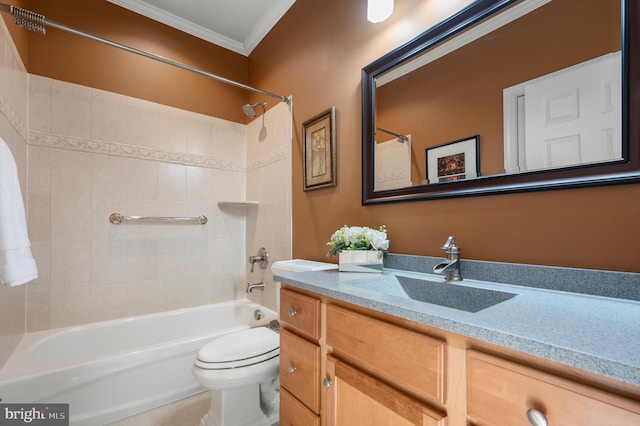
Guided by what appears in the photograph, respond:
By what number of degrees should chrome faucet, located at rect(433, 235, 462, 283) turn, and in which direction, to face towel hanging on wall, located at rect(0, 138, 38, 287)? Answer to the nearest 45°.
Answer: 0° — it already faces it

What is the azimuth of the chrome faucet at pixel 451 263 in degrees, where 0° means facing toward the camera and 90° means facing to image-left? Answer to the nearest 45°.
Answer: approximately 45°

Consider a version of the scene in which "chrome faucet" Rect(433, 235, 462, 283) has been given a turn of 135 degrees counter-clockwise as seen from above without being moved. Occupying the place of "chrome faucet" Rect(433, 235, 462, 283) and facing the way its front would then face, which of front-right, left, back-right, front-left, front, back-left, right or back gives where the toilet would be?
back

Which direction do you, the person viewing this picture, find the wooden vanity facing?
facing the viewer and to the left of the viewer
